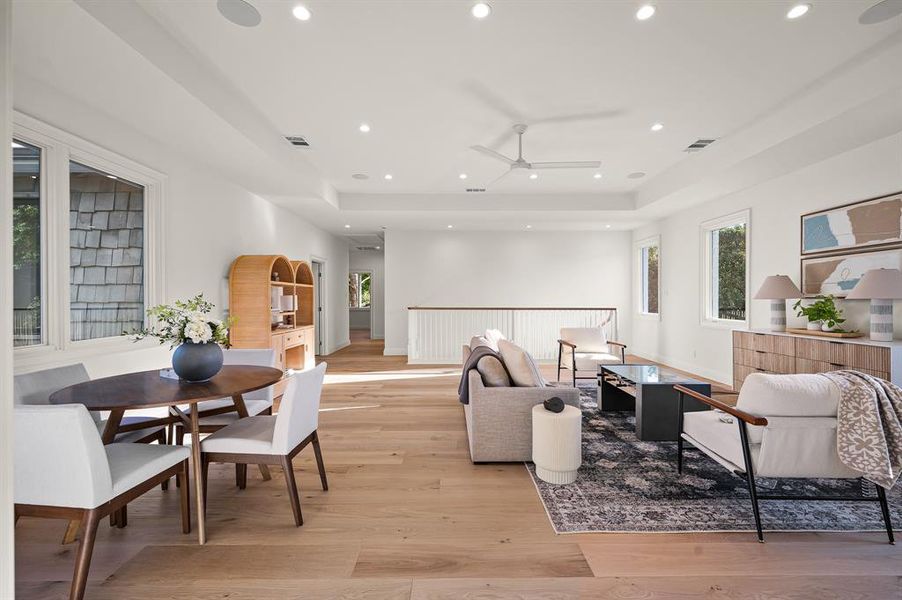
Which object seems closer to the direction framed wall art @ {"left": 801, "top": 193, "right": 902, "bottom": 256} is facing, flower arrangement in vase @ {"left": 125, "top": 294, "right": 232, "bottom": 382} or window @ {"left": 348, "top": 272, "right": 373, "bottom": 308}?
the flower arrangement in vase

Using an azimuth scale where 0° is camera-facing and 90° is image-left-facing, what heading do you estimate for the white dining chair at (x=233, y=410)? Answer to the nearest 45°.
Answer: approximately 45°

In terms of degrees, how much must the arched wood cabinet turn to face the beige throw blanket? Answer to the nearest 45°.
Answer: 0° — it already faces it

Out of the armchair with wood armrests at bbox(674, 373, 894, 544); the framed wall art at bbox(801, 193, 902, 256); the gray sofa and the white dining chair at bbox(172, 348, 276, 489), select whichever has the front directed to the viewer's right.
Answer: the gray sofa

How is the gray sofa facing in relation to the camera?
to the viewer's right

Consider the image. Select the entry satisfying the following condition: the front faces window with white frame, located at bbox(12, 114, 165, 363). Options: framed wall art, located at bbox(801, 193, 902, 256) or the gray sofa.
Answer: the framed wall art

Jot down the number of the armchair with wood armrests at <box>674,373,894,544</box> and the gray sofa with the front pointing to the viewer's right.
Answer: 1

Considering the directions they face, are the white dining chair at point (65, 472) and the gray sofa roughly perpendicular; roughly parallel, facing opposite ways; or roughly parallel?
roughly perpendicular

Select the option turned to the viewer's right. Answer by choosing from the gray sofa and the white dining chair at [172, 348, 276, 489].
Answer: the gray sofa

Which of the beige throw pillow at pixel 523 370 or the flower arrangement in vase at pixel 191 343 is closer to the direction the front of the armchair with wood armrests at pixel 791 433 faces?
the beige throw pillow

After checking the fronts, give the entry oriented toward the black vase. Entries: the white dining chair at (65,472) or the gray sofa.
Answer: the white dining chair
